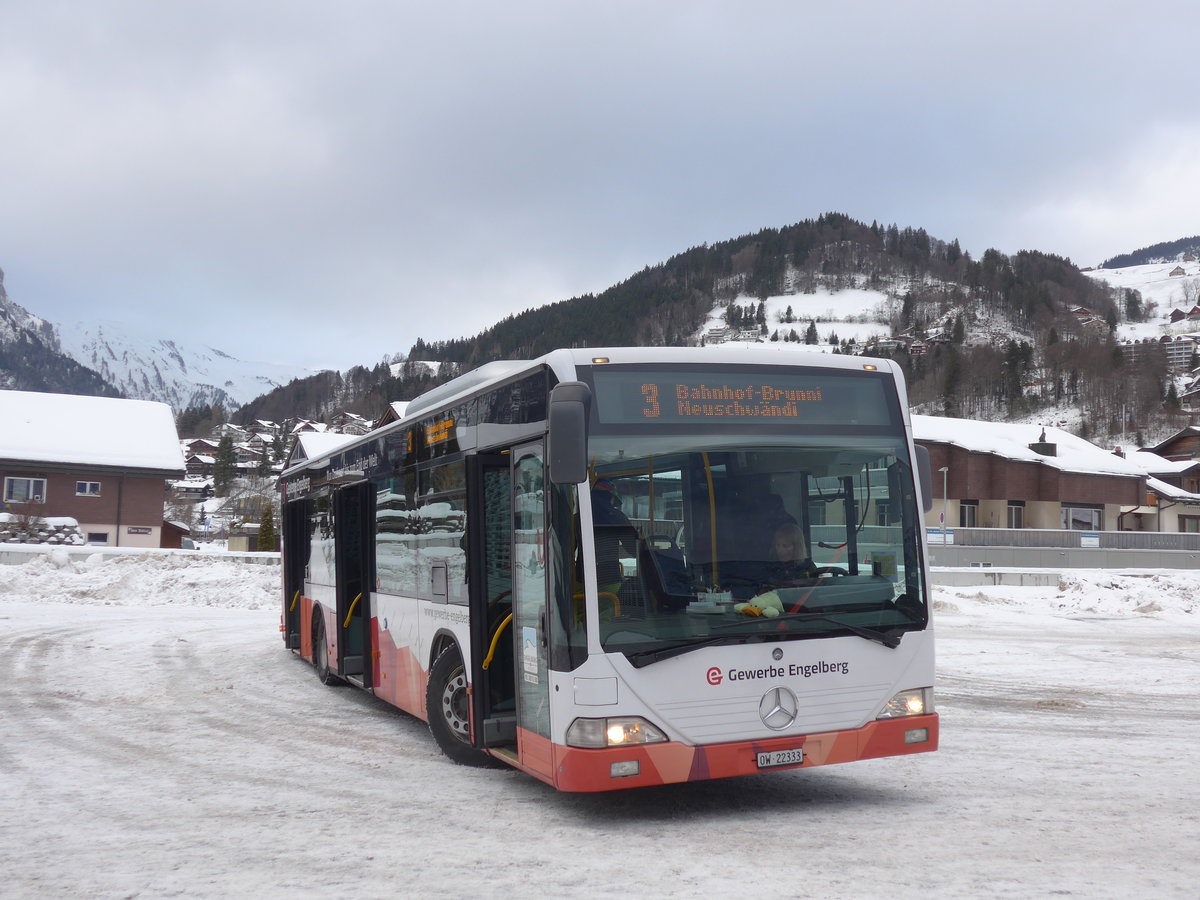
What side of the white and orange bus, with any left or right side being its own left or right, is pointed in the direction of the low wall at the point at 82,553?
back

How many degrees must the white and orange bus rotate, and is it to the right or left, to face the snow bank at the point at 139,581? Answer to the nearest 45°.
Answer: approximately 180°

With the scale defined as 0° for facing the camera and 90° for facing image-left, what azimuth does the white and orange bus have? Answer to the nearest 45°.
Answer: approximately 315°

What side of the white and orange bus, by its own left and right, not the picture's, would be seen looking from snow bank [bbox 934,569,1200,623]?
left
